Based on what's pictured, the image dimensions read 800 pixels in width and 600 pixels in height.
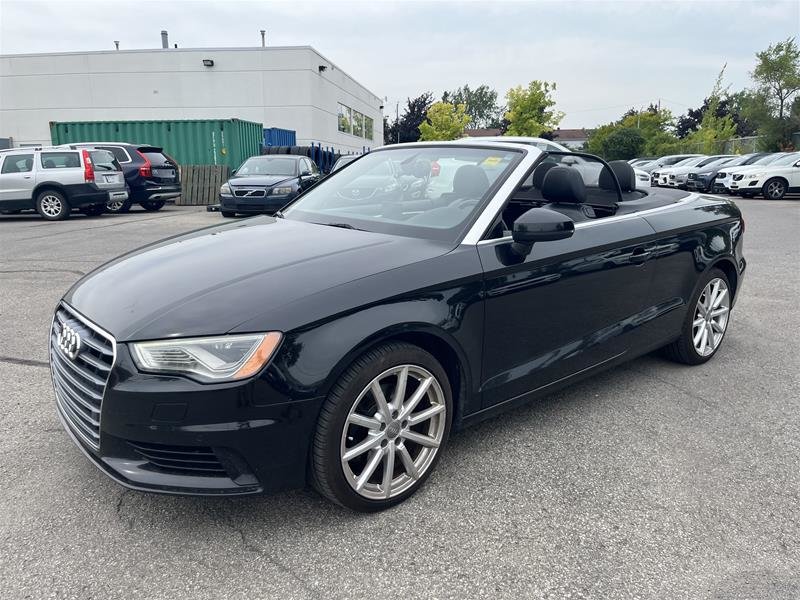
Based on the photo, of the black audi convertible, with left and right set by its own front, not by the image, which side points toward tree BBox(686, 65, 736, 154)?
back

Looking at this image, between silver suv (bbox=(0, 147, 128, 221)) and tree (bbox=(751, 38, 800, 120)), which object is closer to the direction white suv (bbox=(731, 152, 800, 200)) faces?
the silver suv

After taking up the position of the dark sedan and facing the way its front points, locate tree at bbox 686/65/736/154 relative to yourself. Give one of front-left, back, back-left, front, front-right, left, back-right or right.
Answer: back

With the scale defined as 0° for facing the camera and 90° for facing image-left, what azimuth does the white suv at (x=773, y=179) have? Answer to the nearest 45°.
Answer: approximately 45°

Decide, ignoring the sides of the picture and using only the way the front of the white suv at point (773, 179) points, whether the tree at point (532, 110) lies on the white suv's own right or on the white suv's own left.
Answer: on the white suv's own right

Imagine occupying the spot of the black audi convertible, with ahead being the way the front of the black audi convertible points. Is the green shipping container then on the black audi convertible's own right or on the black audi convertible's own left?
on the black audi convertible's own right

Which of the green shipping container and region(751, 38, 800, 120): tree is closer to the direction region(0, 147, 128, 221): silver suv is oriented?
the green shipping container

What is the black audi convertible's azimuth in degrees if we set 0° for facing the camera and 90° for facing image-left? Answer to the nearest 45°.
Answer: approximately 45°

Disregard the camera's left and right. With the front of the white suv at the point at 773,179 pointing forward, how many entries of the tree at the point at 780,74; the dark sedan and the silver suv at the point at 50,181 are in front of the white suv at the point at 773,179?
2

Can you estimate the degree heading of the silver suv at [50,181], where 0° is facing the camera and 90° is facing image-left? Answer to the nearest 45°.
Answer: approximately 135°

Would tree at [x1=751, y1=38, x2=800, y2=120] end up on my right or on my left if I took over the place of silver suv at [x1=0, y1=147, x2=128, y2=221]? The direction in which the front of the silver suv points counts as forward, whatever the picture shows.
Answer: on my right

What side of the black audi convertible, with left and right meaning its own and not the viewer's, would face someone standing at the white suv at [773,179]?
back

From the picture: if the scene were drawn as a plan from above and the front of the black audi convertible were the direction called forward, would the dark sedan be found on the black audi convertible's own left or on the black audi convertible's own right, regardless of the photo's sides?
on the black audi convertible's own right

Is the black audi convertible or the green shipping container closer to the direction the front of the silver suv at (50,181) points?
the green shipping container

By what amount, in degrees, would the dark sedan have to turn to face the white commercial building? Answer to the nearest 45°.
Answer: approximately 135° to its right

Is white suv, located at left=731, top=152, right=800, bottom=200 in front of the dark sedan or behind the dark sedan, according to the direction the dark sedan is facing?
behind
